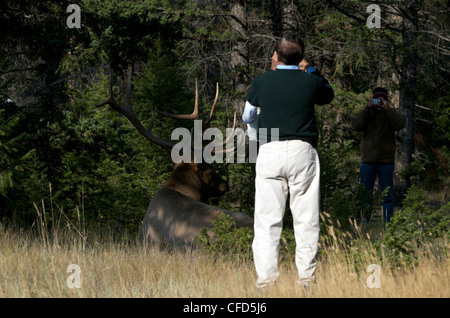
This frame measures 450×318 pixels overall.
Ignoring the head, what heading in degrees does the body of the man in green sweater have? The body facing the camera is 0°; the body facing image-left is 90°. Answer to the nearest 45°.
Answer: approximately 180°

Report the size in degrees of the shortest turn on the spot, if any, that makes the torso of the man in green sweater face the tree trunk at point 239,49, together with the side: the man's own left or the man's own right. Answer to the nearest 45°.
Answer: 0° — they already face it

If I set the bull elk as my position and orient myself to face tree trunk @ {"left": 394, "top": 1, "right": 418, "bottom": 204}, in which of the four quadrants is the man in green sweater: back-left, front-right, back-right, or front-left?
back-right
